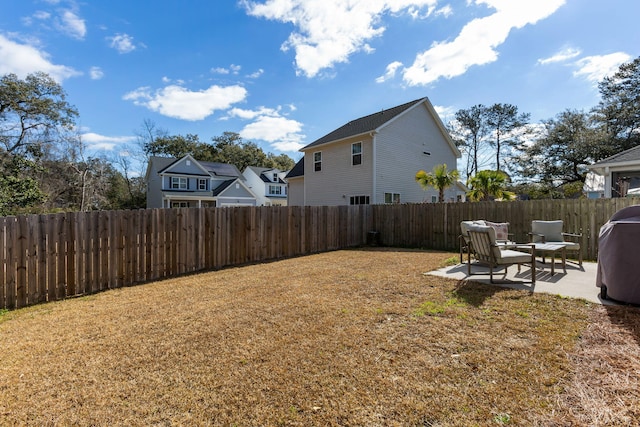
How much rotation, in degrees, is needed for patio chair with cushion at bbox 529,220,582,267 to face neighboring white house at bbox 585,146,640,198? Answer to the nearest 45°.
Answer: approximately 135° to its left

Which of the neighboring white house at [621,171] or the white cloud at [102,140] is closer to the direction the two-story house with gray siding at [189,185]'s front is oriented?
the neighboring white house

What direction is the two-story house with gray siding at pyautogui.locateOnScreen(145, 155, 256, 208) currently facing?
toward the camera

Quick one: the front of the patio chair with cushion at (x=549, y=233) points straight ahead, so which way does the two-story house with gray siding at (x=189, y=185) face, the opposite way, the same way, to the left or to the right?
the same way

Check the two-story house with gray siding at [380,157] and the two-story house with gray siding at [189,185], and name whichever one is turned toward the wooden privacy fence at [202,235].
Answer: the two-story house with gray siding at [189,185]

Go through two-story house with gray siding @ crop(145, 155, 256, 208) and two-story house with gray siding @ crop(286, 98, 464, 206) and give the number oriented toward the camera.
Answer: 1
